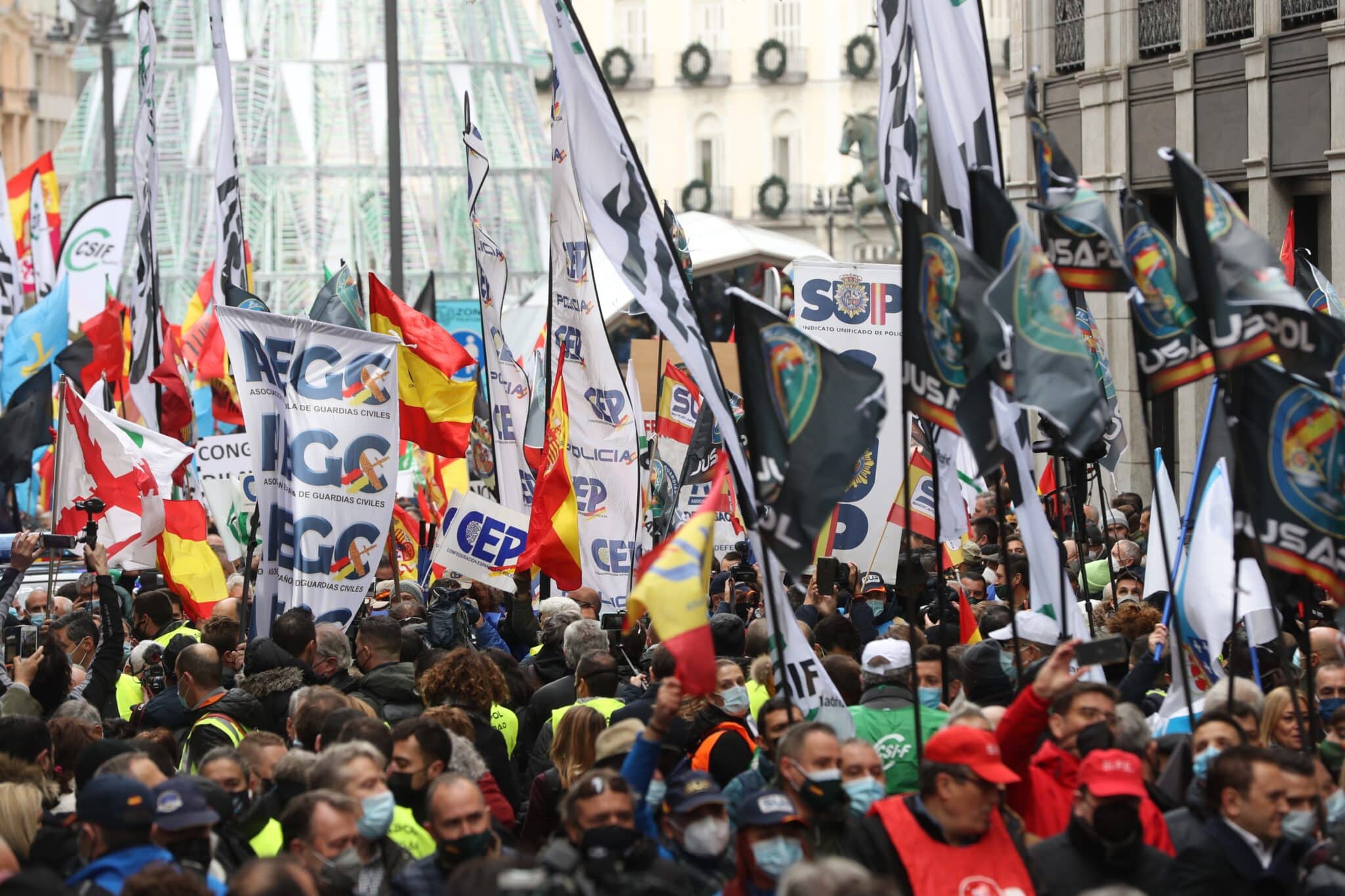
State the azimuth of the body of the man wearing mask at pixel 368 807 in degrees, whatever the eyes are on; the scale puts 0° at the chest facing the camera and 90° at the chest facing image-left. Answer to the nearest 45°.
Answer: approximately 315°

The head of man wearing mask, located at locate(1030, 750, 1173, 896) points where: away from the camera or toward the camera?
toward the camera

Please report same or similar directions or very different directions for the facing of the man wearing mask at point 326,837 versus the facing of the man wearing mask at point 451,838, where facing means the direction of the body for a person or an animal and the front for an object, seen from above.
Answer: same or similar directions

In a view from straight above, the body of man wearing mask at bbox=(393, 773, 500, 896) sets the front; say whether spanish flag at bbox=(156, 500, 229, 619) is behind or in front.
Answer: behind

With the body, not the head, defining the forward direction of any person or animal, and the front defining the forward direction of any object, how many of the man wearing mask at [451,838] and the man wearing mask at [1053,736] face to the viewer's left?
0

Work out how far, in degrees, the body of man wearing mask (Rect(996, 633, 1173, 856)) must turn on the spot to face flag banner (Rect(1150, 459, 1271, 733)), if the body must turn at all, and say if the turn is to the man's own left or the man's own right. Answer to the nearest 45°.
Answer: approximately 135° to the man's own left

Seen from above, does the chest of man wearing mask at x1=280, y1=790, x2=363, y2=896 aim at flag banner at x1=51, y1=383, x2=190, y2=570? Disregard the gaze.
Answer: no

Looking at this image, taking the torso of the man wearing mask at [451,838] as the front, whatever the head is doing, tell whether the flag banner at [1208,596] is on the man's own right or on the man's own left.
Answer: on the man's own left

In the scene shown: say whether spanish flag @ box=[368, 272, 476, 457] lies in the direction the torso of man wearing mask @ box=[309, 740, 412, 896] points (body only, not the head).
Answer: no

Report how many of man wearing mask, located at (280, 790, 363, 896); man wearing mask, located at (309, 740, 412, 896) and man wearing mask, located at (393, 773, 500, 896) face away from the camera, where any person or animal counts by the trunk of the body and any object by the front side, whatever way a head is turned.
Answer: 0

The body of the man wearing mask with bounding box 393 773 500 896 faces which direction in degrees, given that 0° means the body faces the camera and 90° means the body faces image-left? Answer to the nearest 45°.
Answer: approximately 315°

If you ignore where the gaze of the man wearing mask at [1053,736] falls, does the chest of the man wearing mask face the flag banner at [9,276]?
no

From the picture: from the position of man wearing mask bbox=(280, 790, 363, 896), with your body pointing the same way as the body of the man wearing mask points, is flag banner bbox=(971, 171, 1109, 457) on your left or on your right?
on your left

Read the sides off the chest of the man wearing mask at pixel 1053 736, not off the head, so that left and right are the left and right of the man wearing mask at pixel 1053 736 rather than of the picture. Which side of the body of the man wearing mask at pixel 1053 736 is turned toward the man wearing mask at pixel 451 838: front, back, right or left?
right

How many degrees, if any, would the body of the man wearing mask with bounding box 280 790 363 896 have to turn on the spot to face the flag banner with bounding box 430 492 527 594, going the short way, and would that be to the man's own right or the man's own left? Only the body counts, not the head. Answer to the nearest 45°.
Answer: approximately 135° to the man's own left

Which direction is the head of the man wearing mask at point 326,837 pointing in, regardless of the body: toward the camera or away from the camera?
toward the camera

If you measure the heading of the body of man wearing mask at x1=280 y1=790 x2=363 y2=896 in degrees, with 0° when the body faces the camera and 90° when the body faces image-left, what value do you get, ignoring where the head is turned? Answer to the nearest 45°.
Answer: approximately 315°

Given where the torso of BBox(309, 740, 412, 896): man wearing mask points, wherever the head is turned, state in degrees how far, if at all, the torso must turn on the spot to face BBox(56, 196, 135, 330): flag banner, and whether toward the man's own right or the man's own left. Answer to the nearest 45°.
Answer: approximately 135° to the man's own left
